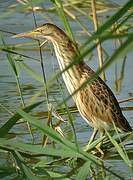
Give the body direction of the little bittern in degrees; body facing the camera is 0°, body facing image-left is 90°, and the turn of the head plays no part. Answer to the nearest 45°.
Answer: approximately 90°
